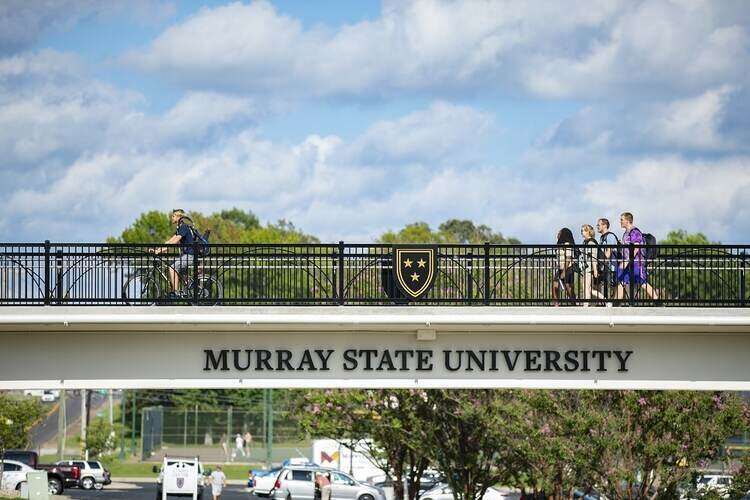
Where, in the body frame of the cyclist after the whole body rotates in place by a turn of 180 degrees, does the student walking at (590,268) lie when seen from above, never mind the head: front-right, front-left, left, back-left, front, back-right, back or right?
front

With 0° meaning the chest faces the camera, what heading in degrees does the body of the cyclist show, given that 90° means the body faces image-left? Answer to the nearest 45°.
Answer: approximately 90°

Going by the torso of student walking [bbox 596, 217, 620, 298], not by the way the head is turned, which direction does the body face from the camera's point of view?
to the viewer's left

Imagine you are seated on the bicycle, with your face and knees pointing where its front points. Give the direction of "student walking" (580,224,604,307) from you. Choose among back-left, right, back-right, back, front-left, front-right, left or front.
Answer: back

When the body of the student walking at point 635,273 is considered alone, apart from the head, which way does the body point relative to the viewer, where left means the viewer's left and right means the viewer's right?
facing to the left of the viewer

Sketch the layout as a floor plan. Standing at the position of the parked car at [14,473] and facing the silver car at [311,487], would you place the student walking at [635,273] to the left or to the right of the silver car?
right

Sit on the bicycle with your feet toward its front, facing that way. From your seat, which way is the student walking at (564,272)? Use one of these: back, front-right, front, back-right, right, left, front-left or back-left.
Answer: back

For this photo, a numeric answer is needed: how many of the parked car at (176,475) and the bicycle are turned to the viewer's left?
1

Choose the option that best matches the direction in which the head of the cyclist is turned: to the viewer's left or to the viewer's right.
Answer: to the viewer's left

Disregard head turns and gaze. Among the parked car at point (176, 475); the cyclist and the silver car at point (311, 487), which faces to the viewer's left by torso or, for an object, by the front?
the cyclist
